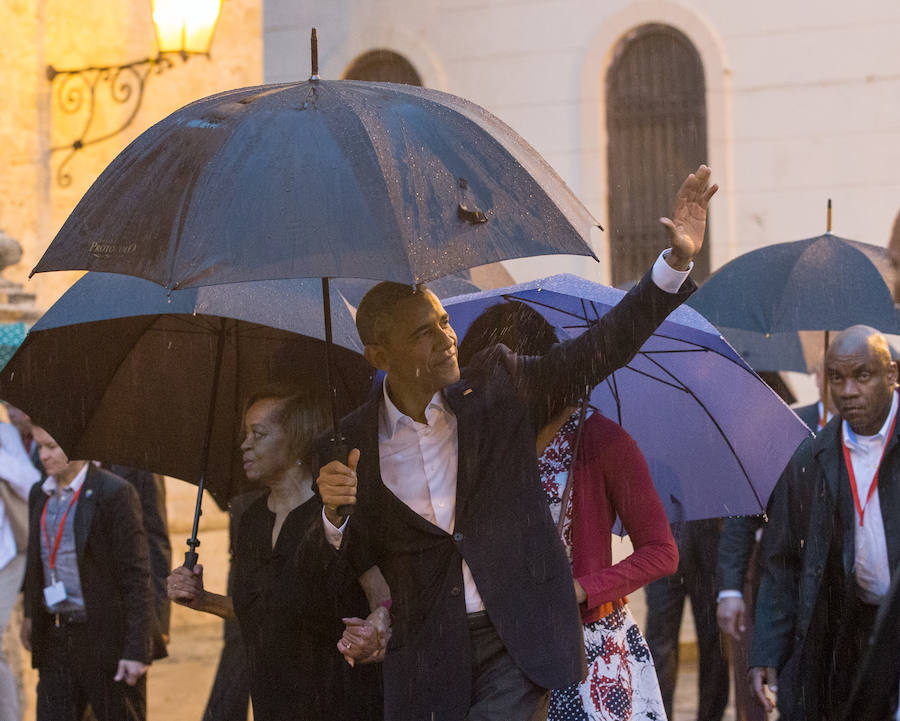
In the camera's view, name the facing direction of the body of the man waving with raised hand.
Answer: toward the camera

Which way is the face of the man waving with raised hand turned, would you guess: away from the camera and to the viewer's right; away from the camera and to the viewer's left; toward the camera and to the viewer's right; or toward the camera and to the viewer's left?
toward the camera and to the viewer's right

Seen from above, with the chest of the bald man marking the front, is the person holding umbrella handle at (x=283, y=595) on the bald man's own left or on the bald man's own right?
on the bald man's own right

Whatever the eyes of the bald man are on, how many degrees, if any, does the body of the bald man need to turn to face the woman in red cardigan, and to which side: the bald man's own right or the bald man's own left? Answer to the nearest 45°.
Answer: approximately 45° to the bald man's own right

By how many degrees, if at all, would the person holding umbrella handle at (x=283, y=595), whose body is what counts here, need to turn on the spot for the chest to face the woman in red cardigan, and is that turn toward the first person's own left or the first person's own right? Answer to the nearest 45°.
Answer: approximately 90° to the first person's own left

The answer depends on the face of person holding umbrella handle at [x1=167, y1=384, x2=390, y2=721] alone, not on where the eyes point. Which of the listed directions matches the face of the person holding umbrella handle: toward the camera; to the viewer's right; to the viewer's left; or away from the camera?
to the viewer's left

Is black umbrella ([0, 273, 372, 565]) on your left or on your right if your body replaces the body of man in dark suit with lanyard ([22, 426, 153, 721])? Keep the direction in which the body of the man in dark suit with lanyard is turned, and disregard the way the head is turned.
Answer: on your left

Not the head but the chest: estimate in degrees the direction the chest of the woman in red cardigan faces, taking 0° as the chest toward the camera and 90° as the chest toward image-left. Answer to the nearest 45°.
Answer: approximately 45°

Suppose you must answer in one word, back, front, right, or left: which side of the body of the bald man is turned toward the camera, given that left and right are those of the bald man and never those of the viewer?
front

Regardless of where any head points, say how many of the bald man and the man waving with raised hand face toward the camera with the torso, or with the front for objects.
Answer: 2
